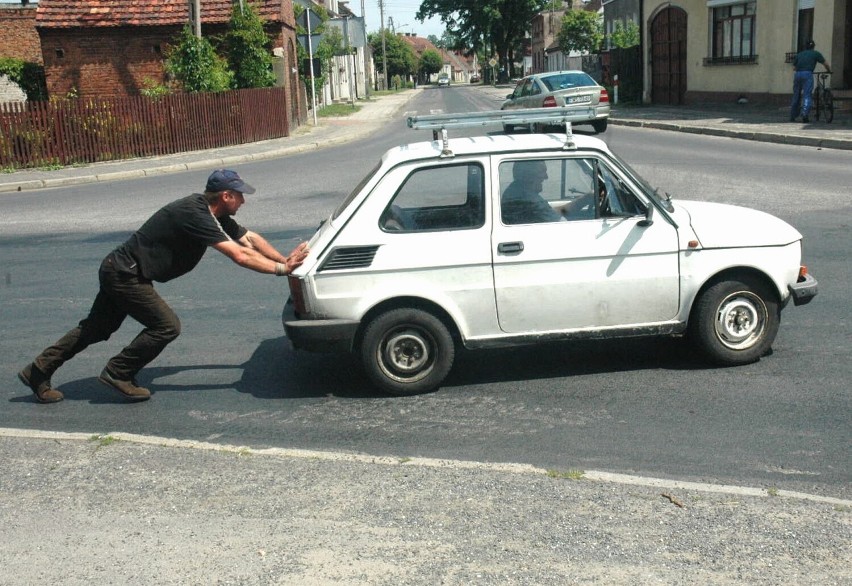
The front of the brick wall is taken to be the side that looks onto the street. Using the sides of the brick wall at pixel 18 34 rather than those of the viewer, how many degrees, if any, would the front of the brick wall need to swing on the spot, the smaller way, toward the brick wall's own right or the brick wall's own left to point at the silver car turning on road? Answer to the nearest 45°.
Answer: approximately 45° to the brick wall's own left

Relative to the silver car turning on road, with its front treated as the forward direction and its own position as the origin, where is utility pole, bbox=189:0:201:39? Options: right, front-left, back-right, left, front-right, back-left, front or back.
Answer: front-left

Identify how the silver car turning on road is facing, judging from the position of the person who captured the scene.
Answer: facing away from the viewer and to the left of the viewer

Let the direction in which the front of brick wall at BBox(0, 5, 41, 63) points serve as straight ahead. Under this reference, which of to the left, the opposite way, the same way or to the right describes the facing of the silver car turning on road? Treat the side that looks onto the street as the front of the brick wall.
the opposite way

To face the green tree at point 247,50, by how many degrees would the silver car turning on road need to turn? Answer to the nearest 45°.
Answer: approximately 45° to its left
